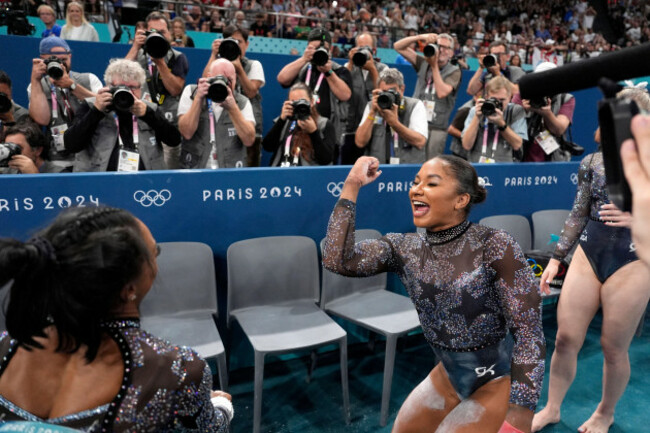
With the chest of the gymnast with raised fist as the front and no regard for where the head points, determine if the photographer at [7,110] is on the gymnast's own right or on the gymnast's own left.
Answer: on the gymnast's own right

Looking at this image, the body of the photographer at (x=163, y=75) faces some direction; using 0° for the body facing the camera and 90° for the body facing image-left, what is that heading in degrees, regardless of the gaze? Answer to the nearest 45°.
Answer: approximately 0°

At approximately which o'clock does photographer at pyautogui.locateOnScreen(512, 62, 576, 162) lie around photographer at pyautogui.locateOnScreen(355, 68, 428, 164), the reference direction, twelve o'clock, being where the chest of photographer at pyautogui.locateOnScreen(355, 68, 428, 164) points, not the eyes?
photographer at pyautogui.locateOnScreen(512, 62, 576, 162) is roughly at 8 o'clock from photographer at pyautogui.locateOnScreen(355, 68, 428, 164).

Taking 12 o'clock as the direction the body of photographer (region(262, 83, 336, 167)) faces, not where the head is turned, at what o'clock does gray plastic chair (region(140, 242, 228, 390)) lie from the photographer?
The gray plastic chair is roughly at 1 o'clock from the photographer.

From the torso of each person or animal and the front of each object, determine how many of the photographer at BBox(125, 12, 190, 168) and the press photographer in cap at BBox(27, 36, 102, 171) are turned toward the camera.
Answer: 2

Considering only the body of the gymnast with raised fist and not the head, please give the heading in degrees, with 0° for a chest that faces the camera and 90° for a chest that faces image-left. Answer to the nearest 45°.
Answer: approximately 45°

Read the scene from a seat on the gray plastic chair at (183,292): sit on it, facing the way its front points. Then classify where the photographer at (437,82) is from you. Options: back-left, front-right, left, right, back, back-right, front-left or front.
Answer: back-left
